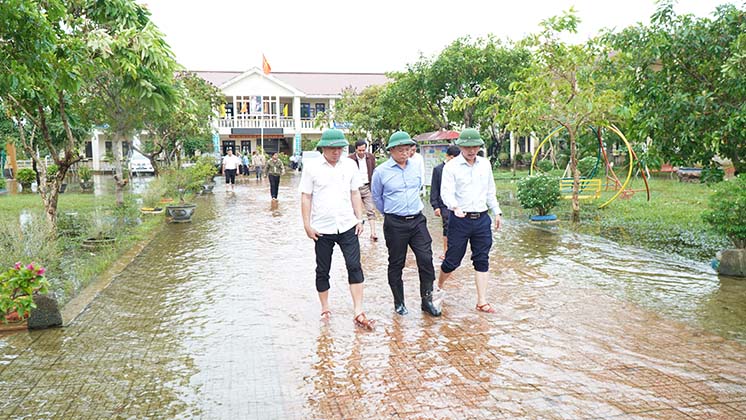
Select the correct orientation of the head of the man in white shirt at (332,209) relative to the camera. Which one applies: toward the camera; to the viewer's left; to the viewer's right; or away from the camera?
toward the camera

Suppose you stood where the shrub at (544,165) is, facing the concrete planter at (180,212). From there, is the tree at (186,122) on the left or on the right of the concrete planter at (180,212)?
right

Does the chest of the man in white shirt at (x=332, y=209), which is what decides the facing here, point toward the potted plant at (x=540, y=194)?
no

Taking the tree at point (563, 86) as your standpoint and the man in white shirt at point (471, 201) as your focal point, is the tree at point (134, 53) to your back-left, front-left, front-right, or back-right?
front-right

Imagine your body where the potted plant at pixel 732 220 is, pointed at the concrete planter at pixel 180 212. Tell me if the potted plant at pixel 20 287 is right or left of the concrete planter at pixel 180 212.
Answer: left

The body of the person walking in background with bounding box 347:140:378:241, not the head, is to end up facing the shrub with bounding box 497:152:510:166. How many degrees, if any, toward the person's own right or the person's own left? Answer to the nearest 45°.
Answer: approximately 180°

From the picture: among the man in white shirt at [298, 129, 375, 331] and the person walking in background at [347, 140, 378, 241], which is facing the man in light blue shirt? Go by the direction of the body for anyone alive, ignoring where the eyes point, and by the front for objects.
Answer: the person walking in background

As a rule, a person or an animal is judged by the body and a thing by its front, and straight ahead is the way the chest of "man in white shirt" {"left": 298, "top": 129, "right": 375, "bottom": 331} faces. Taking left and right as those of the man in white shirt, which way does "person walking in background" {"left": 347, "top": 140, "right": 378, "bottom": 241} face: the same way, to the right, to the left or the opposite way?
the same way

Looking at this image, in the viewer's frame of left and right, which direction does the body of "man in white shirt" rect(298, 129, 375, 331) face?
facing the viewer

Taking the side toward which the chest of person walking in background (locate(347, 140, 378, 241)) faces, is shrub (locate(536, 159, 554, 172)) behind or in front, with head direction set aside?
behind

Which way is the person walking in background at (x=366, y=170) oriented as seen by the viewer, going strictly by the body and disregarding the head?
toward the camera

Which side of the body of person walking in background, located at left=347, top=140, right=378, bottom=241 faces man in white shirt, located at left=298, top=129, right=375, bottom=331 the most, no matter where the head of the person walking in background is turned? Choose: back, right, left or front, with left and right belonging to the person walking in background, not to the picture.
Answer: front

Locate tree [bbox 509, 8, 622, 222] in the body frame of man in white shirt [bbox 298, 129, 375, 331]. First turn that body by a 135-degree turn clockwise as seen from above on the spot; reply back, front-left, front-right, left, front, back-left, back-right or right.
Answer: right

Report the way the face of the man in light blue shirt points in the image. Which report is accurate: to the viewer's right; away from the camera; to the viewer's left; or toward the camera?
toward the camera

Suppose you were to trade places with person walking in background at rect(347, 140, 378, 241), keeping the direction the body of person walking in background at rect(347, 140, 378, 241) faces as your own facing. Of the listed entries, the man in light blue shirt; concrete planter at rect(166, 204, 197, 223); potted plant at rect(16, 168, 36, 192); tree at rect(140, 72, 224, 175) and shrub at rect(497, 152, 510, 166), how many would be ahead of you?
1

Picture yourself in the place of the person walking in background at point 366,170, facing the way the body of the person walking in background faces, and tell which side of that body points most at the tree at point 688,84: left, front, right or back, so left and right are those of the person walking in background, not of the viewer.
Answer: left

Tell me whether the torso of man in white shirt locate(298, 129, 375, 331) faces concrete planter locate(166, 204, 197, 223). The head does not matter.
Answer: no

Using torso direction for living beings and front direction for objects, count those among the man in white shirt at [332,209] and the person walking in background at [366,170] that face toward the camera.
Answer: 2

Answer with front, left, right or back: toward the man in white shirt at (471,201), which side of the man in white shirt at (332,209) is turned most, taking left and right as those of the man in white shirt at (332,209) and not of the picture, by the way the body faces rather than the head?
left
